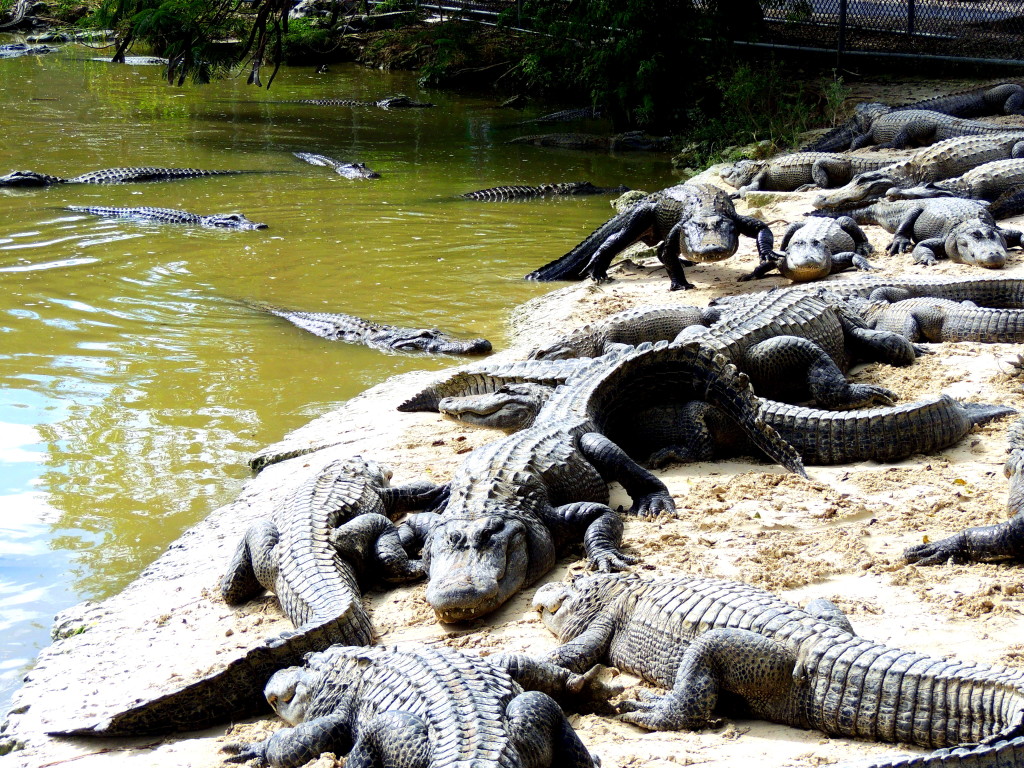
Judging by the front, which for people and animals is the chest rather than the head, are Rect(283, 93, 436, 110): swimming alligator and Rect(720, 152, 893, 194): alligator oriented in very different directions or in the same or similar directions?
very different directions

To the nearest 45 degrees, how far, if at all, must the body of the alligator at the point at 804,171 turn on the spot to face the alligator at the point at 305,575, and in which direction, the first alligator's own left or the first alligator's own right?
approximately 90° to the first alligator's own left

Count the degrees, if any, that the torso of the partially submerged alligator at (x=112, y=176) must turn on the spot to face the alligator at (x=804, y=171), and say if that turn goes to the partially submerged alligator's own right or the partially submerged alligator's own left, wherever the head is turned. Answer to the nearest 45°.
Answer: approximately 135° to the partially submerged alligator's own left

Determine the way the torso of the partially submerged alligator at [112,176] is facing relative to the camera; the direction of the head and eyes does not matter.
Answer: to the viewer's left

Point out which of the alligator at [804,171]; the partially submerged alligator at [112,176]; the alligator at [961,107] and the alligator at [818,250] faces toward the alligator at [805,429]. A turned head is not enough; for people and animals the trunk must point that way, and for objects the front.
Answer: the alligator at [818,250]

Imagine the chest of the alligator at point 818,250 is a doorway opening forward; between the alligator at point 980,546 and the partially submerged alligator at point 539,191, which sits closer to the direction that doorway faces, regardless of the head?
the alligator

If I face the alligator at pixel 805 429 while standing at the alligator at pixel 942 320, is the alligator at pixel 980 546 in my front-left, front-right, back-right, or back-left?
front-left

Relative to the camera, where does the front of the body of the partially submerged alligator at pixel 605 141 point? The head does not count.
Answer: to the viewer's right

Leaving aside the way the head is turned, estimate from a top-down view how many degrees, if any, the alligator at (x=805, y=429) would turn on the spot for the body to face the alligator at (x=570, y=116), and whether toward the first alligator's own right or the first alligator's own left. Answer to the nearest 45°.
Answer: approximately 90° to the first alligator's own right

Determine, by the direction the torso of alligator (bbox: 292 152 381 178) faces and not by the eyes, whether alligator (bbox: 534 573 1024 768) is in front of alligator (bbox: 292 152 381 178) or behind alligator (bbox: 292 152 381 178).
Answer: in front

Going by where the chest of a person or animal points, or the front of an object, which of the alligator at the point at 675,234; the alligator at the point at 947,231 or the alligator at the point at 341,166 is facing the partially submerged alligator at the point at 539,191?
the alligator at the point at 341,166

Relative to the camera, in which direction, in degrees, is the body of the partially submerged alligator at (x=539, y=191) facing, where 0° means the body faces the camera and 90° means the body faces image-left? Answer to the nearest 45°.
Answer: approximately 270°

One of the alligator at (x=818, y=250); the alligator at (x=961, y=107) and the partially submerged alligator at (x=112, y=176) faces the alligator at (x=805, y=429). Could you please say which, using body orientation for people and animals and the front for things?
the alligator at (x=818, y=250)

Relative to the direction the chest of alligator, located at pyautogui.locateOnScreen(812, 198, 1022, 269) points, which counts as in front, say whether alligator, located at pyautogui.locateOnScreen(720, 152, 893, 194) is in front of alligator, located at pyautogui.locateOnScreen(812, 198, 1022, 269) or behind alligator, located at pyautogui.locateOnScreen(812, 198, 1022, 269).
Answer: behind

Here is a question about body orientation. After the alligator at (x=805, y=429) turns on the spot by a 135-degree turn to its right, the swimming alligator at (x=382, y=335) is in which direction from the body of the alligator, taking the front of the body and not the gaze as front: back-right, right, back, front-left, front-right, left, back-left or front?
left

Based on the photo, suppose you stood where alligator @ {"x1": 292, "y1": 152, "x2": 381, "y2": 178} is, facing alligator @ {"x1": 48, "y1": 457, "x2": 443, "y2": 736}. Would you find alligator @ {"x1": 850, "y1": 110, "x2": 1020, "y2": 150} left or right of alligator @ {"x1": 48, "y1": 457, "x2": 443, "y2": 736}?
left

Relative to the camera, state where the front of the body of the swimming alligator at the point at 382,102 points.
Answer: to the viewer's right
